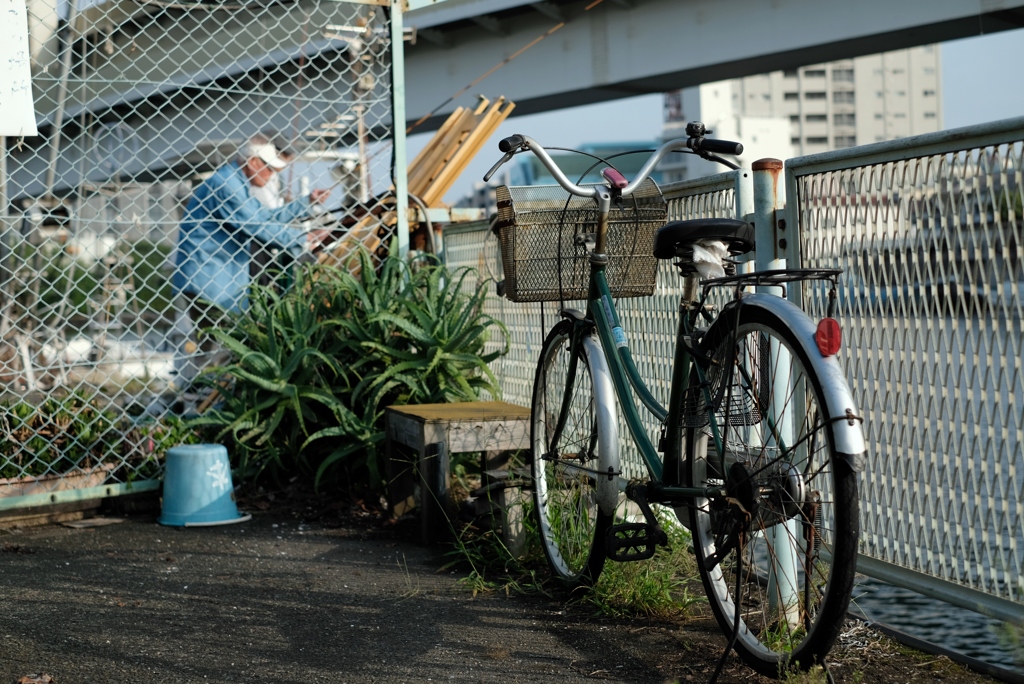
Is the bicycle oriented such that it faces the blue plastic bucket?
yes

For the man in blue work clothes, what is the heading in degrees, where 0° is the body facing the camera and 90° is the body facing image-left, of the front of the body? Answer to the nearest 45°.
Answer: approximately 270°

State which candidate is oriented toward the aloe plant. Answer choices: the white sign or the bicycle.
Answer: the bicycle

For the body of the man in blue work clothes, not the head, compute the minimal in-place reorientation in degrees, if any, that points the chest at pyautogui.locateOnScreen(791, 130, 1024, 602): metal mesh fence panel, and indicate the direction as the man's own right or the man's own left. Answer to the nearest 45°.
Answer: approximately 45° to the man's own right

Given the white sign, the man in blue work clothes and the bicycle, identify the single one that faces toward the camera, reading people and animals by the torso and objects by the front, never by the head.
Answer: the white sign

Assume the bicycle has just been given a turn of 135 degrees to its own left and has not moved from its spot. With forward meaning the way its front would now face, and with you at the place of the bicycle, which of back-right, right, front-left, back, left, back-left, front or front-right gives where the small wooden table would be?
back-right

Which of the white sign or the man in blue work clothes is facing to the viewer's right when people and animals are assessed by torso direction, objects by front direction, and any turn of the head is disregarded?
the man in blue work clothes

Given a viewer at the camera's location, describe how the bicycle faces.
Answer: facing away from the viewer and to the left of the viewer

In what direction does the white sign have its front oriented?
toward the camera

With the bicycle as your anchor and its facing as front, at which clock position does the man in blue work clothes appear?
The man in blue work clothes is roughly at 12 o'clock from the bicycle.

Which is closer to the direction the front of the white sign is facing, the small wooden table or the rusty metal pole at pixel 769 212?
the rusty metal pole
